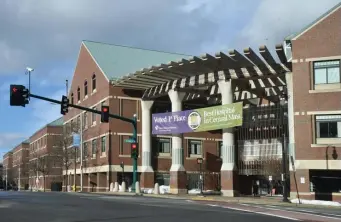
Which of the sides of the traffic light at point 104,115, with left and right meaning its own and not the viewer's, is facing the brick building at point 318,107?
left

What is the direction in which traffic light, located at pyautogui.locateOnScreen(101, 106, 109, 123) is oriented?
toward the camera

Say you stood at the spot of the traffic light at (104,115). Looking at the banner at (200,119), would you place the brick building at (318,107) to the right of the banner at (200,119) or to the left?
right

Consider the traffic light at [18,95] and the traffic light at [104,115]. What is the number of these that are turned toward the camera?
2

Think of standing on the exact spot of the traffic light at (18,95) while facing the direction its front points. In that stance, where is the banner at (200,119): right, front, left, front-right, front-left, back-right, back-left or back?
back-left

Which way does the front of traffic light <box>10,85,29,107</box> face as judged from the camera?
facing the viewer

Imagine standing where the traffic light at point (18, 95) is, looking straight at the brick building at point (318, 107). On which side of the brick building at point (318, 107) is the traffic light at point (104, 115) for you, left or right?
left

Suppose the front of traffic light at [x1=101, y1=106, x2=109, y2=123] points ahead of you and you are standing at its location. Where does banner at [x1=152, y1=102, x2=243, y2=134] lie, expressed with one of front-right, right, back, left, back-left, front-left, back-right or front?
back-left

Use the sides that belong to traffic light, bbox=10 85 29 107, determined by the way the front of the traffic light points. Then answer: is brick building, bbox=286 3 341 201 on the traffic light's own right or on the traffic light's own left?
on the traffic light's own left

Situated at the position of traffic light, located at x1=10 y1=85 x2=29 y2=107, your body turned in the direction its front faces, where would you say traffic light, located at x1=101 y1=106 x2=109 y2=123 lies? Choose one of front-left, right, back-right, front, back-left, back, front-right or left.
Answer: back-left
